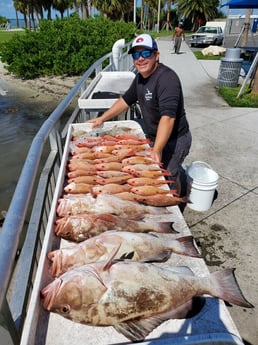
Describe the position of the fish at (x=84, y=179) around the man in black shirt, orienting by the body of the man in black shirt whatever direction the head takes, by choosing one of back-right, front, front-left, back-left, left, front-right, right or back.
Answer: front

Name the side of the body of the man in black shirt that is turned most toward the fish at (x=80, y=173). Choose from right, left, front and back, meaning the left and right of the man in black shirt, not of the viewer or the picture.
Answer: front

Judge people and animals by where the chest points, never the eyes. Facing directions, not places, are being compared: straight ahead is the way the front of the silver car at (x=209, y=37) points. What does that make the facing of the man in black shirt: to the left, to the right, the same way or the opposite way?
the same way

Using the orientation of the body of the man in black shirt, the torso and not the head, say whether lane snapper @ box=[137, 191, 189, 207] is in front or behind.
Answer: in front

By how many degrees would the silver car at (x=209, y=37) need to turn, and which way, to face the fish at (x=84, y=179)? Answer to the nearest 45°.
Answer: approximately 45° to its left

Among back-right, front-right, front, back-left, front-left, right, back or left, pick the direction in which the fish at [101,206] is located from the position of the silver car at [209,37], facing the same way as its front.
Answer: front-left

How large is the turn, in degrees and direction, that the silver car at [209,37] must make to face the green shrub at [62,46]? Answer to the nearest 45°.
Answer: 0° — it already faces it

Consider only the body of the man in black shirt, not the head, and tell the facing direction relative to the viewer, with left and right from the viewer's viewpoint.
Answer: facing the viewer and to the left of the viewer

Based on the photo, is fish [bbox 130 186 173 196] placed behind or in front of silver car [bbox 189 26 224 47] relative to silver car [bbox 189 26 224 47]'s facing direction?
in front

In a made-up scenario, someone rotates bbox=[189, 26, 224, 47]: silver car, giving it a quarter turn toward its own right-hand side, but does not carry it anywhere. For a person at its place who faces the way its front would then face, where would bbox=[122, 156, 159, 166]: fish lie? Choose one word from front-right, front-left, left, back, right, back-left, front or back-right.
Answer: back-left

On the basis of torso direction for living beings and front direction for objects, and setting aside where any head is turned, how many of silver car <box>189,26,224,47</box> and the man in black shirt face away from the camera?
0

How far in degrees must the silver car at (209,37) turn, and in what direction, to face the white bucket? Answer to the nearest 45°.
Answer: approximately 45° to its left

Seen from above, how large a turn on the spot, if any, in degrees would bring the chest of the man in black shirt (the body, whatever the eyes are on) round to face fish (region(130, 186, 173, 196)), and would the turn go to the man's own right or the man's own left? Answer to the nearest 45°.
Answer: approximately 45° to the man's own left

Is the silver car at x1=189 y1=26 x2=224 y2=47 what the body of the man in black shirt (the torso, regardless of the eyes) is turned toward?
no

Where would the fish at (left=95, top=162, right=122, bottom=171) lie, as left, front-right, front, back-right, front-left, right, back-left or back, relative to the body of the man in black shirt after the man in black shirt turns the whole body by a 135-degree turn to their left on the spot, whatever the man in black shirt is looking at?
back-right
